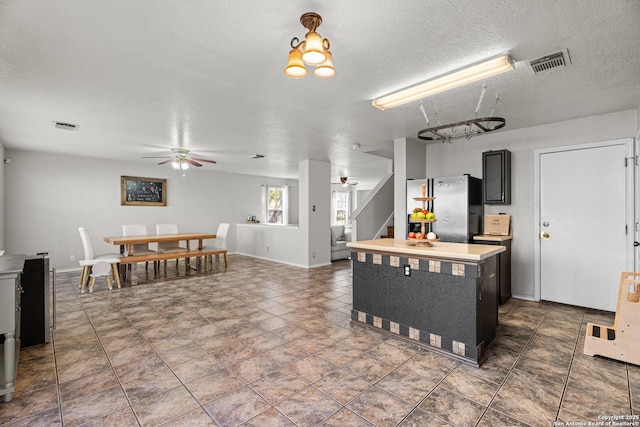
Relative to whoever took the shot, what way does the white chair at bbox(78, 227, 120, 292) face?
facing to the right of the viewer

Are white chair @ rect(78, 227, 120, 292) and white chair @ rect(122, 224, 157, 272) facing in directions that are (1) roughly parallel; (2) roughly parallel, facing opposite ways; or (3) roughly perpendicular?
roughly perpendicular

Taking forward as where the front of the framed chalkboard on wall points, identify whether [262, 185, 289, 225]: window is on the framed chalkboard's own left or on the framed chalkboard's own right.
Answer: on the framed chalkboard's own left

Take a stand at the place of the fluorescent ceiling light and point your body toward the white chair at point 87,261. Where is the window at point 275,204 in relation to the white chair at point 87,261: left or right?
right

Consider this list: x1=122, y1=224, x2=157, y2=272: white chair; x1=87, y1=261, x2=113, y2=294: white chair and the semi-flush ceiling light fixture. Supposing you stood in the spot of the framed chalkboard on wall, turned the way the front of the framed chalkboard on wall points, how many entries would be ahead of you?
3

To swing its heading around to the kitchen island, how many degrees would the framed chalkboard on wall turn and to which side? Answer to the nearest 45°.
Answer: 0° — it already faces it

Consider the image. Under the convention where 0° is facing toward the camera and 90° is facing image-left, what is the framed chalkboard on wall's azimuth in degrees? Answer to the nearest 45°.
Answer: approximately 0°

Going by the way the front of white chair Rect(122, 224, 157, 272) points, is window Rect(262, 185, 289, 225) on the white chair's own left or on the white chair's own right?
on the white chair's own left

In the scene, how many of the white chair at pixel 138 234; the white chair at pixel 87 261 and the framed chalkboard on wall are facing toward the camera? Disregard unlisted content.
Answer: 2
